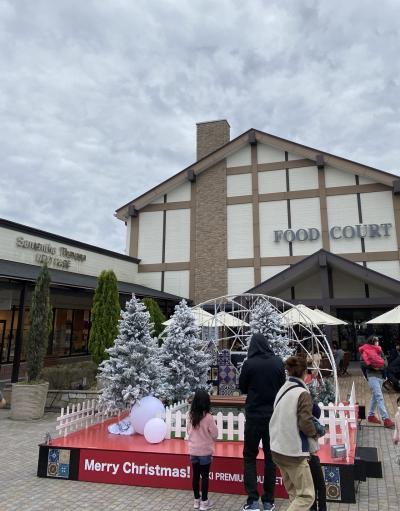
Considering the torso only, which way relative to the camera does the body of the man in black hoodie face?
away from the camera

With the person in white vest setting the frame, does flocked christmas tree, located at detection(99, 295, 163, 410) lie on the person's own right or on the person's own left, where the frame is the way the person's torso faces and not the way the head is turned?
on the person's own left

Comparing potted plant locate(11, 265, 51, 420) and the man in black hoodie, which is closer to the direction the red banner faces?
the man in black hoodie

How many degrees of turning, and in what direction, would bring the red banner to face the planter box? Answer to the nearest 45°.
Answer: approximately 135° to its right

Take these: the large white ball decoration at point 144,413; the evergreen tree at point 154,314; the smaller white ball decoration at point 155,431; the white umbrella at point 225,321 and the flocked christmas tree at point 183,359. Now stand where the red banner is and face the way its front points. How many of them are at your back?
5

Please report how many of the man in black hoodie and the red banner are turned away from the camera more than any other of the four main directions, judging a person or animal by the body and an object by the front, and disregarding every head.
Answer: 1

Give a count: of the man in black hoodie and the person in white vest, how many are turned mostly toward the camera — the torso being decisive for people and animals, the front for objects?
0

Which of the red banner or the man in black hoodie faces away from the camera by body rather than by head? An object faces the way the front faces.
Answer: the man in black hoodie

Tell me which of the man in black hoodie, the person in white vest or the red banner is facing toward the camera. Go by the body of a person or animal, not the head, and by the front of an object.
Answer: the red banner

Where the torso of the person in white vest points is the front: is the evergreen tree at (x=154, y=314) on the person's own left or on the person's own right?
on the person's own left

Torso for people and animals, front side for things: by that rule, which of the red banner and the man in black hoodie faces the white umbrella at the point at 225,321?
the man in black hoodie

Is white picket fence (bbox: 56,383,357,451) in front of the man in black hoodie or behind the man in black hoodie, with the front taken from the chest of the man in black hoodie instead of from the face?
in front

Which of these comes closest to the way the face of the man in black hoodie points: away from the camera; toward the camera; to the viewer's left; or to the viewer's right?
away from the camera

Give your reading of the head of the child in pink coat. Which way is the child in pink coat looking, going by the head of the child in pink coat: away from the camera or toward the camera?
away from the camera

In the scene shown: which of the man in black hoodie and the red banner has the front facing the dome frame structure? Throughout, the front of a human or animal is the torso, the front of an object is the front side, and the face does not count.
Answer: the man in black hoodie
